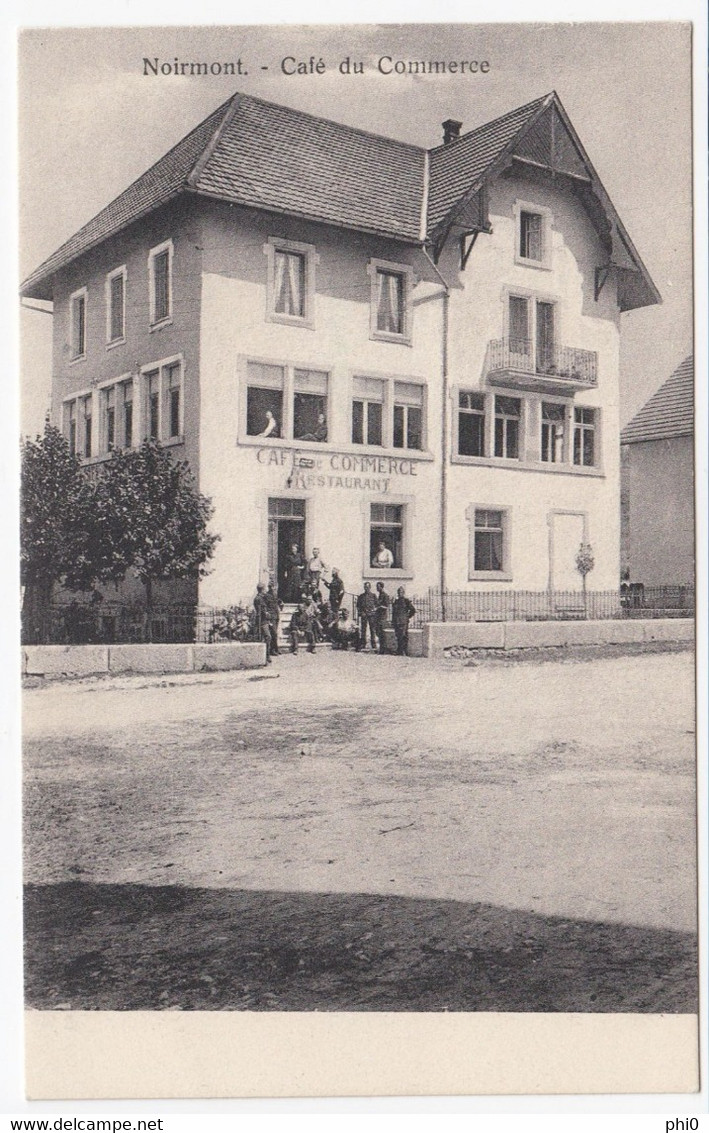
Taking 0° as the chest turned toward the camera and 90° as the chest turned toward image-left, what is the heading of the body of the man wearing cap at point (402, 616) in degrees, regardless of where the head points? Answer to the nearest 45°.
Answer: approximately 0°

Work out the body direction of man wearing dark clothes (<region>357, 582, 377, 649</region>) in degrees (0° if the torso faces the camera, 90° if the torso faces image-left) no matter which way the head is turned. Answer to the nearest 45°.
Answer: approximately 0°

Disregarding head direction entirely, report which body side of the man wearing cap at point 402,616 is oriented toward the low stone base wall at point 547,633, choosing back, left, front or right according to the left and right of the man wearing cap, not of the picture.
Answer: left
